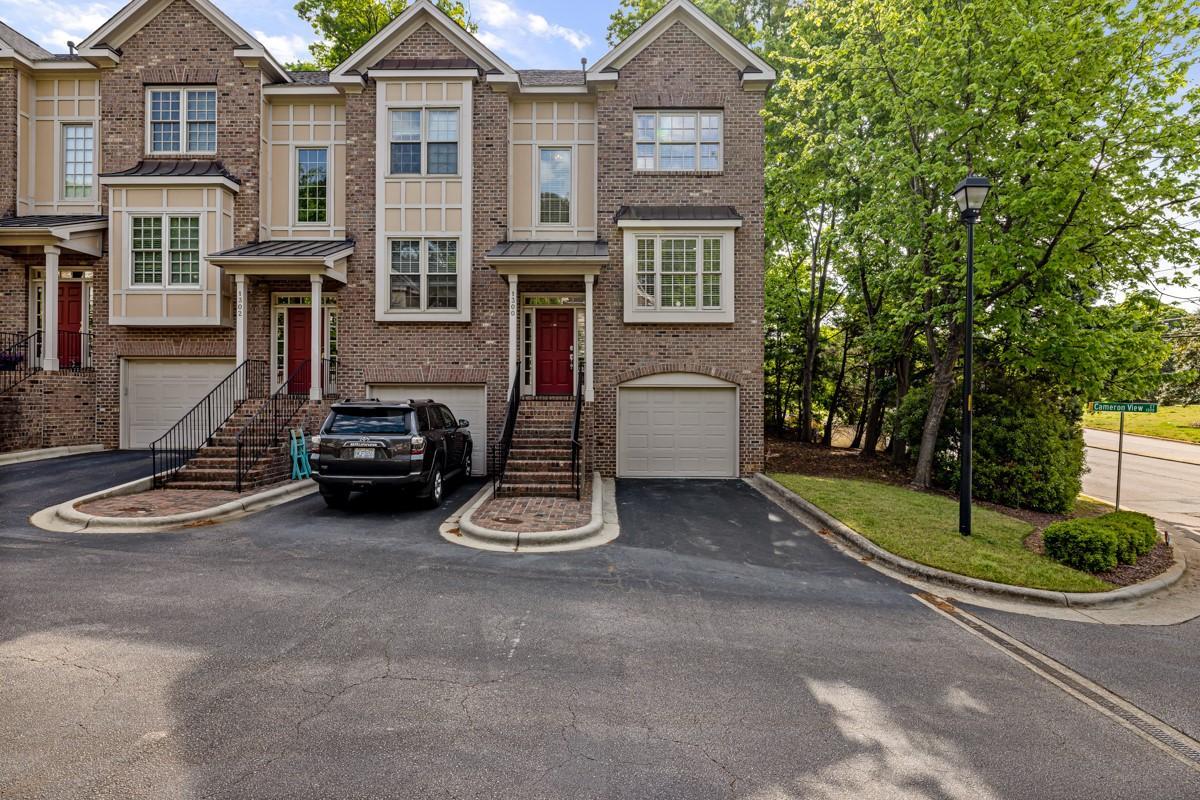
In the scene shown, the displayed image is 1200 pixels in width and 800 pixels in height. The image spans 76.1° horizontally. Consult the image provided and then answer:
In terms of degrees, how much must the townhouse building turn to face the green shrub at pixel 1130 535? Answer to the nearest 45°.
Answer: approximately 45° to its left

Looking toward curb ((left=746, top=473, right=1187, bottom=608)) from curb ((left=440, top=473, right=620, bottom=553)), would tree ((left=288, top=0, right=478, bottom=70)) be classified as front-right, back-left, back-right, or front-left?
back-left

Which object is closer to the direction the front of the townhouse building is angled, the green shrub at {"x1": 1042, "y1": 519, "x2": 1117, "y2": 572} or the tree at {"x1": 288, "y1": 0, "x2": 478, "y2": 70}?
the green shrub

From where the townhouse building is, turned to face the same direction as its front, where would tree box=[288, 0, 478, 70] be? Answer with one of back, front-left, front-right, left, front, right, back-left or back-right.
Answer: back

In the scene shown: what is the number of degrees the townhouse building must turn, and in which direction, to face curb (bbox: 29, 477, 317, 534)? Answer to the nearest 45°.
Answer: approximately 45° to its right

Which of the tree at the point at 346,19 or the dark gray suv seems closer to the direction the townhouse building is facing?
the dark gray suv

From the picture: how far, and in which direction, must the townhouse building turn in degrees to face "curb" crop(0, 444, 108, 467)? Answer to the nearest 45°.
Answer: approximately 90° to its right

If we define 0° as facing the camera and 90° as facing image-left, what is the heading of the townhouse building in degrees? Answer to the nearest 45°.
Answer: approximately 0°
